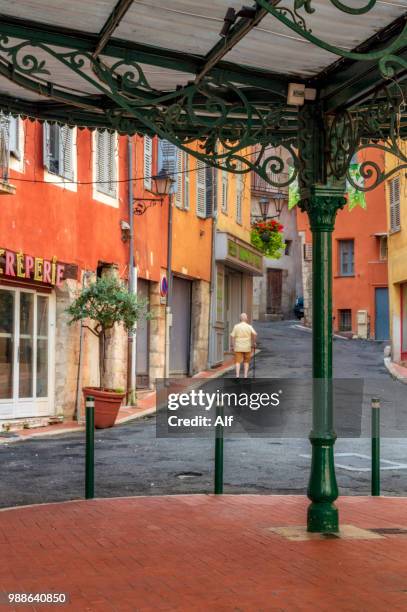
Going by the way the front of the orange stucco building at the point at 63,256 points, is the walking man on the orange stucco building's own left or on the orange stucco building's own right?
on the orange stucco building's own left

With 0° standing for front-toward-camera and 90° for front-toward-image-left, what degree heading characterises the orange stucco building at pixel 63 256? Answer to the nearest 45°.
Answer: approximately 315°

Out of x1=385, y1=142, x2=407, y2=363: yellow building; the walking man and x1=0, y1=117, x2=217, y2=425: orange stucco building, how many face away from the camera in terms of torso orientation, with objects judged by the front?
1

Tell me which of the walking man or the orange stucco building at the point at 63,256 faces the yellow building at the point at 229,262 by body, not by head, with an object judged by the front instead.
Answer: the walking man

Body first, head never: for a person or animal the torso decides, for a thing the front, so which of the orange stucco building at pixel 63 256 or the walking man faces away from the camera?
the walking man

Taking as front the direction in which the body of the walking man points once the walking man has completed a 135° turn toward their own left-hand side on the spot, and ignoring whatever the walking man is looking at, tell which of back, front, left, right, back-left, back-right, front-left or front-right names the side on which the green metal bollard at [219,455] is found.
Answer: front-left

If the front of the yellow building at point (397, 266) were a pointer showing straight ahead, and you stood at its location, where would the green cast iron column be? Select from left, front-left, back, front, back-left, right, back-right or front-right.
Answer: front-left

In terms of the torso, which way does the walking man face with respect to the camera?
away from the camera

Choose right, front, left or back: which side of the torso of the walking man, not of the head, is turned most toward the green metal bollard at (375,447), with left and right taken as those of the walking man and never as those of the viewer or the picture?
back

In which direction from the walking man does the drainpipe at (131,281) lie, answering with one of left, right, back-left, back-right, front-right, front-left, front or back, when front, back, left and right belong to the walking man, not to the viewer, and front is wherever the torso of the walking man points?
back-left

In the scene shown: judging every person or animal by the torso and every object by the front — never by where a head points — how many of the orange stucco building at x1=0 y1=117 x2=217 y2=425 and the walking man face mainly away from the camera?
1

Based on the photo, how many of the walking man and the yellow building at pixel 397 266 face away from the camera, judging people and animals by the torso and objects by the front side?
1

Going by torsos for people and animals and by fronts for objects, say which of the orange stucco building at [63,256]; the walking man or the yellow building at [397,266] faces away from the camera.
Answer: the walking man
